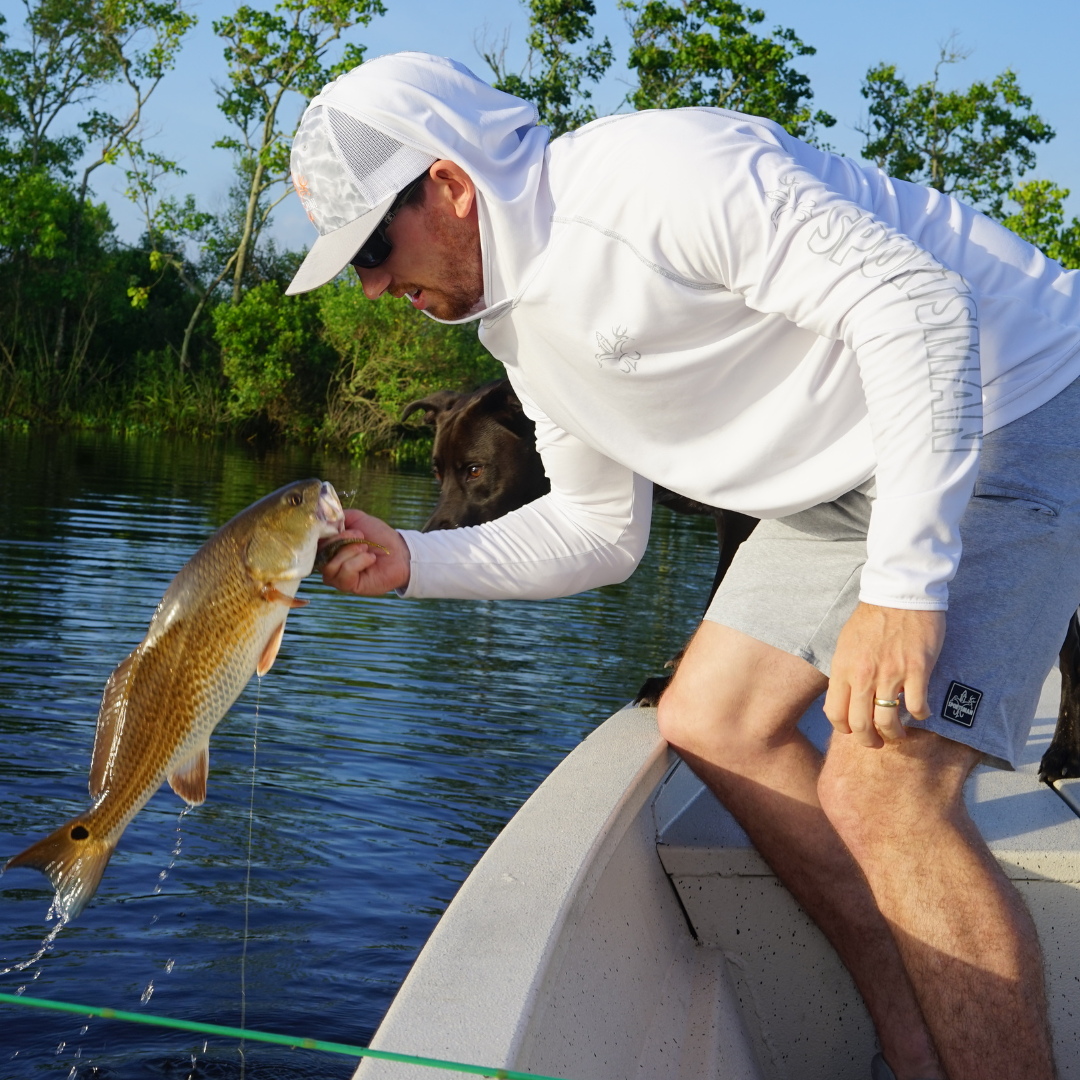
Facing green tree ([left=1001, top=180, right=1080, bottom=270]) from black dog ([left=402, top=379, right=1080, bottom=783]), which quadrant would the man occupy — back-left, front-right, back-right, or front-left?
back-right

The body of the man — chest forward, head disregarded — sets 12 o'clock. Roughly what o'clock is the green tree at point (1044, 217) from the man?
The green tree is roughly at 5 o'clock from the man.

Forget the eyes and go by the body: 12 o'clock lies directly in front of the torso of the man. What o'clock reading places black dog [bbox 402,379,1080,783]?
The black dog is roughly at 4 o'clock from the man.

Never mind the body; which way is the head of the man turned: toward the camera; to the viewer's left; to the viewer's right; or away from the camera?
to the viewer's left

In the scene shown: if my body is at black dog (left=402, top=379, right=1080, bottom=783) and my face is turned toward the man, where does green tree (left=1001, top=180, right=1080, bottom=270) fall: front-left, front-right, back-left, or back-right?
back-left

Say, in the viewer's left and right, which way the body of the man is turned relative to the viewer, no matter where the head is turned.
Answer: facing the viewer and to the left of the viewer
